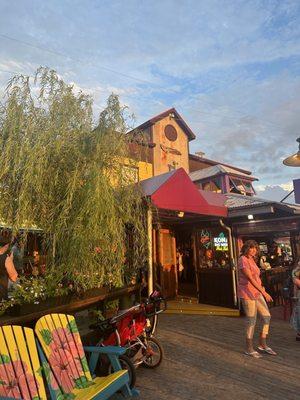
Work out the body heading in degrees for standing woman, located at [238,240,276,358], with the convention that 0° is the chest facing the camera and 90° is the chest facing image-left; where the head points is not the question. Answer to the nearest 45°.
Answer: approximately 315°

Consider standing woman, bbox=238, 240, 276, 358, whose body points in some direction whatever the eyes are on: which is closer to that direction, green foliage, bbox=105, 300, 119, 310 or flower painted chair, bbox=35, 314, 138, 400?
the flower painted chair

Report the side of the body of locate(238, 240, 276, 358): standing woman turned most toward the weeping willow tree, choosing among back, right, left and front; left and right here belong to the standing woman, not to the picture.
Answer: right

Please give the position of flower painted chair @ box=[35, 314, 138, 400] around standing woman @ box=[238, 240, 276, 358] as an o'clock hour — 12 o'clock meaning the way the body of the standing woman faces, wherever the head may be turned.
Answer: The flower painted chair is roughly at 3 o'clock from the standing woman.

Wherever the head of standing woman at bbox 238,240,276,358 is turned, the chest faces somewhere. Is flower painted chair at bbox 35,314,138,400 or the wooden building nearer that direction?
the flower painted chair

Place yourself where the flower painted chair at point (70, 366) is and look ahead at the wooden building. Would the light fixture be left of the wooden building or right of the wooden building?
right

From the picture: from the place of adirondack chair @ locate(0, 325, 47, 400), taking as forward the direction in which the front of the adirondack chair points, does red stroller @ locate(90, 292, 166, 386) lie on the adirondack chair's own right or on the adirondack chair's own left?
on the adirondack chair's own left

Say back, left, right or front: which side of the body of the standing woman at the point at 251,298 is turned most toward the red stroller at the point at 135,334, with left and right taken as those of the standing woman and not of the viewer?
right
